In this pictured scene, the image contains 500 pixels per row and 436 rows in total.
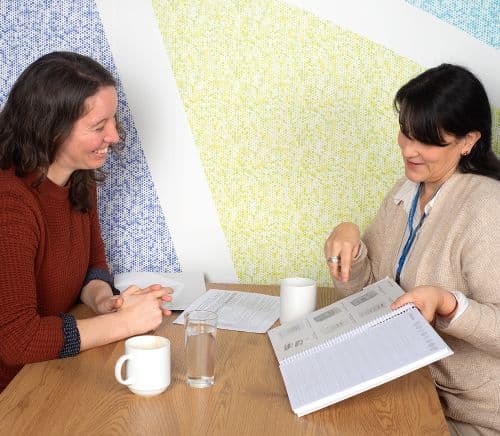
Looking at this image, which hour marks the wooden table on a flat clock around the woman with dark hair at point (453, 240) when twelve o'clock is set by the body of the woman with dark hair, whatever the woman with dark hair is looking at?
The wooden table is roughly at 12 o'clock from the woman with dark hair.

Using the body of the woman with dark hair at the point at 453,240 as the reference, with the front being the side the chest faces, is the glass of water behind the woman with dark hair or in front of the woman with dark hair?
in front

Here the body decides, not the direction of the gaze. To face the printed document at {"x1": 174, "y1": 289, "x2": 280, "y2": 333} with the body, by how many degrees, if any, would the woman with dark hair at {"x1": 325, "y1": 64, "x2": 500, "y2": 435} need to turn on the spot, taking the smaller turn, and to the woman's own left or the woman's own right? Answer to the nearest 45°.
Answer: approximately 45° to the woman's own right

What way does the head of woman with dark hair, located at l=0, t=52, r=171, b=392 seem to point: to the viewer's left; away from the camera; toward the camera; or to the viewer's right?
to the viewer's right

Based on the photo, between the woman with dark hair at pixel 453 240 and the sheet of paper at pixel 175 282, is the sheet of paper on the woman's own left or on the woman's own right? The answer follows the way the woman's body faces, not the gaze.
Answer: on the woman's own right

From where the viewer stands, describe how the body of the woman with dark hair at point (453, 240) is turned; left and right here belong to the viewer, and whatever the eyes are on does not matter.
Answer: facing the viewer and to the left of the viewer

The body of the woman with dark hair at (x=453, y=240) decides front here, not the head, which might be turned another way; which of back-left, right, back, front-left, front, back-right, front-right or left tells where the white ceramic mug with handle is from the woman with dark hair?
front

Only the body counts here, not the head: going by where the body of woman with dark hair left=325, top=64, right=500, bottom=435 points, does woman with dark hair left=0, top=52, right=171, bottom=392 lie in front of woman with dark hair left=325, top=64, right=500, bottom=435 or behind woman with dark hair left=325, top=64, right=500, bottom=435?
in front
